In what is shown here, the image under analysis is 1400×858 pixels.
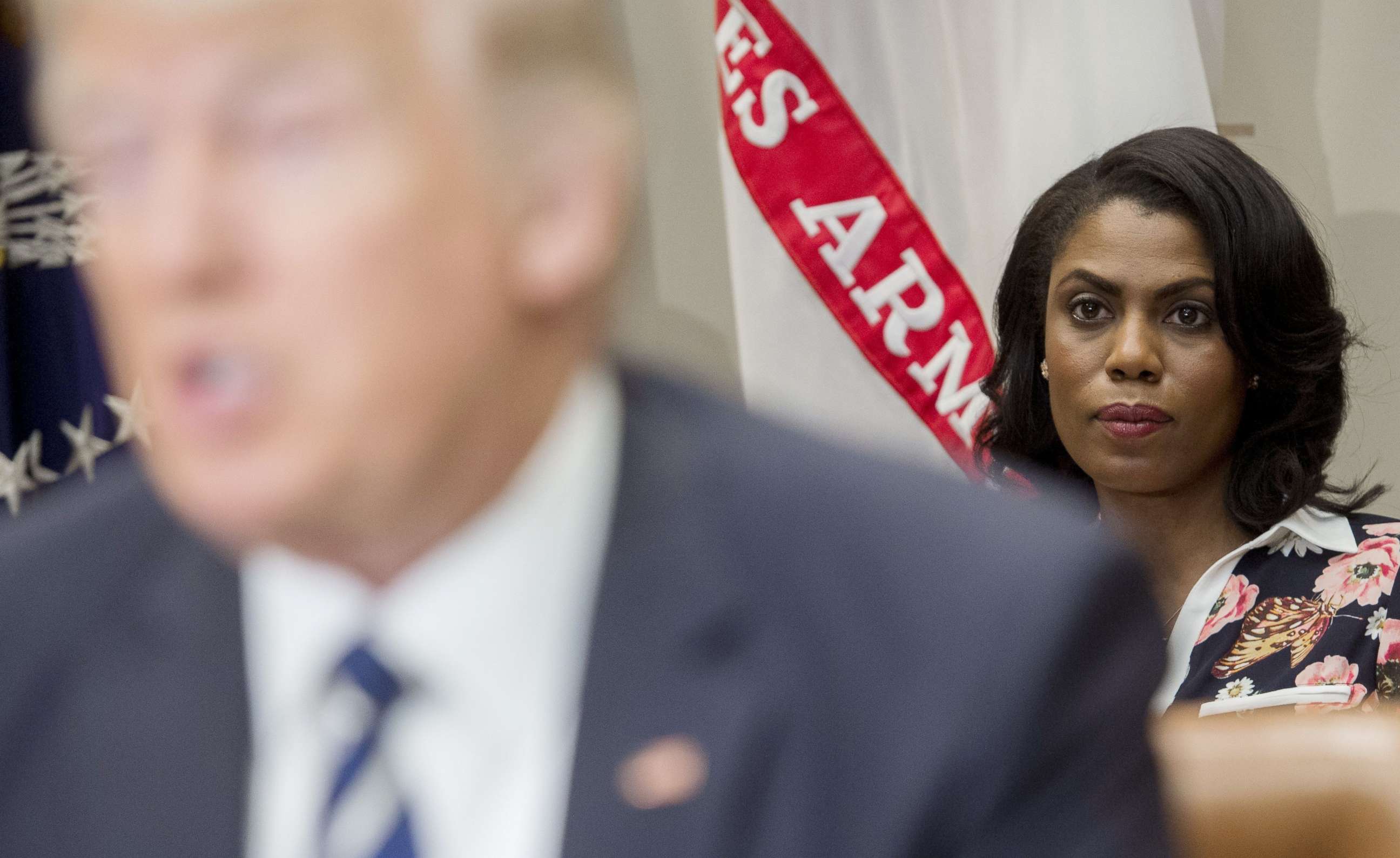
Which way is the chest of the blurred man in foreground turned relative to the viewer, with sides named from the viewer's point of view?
facing the viewer and to the left of the viewer

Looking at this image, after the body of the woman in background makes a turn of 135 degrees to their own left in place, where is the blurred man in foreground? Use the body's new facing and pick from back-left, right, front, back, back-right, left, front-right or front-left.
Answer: back-right

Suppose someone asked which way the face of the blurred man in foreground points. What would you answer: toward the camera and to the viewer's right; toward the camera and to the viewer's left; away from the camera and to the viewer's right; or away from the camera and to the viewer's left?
toward the camera and to the viewer's left

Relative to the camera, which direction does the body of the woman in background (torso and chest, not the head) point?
toward the camera
